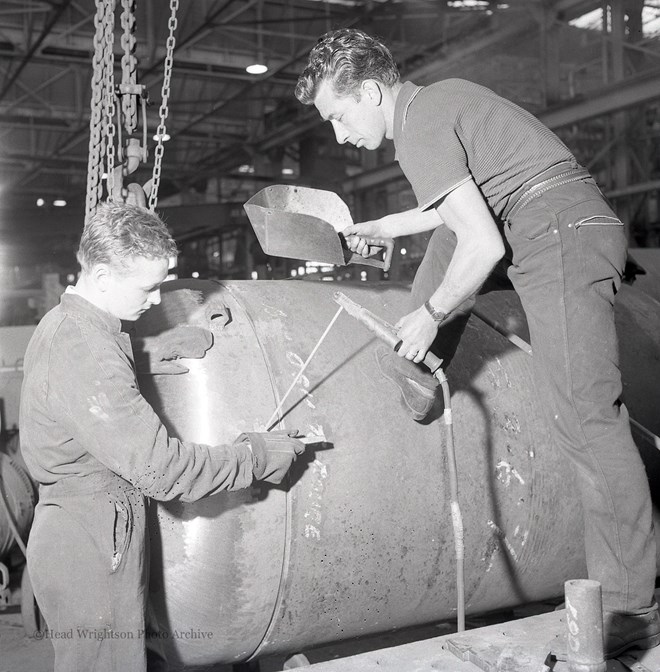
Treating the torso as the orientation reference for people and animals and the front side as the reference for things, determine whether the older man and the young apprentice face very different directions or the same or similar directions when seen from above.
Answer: very different directions

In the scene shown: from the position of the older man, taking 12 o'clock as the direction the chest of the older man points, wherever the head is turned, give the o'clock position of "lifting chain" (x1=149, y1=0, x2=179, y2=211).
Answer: The lifting chain is roughly at 1 o'clock from the older man.

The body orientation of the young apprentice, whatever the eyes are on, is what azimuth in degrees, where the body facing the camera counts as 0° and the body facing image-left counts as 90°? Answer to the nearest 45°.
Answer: approximately 270°

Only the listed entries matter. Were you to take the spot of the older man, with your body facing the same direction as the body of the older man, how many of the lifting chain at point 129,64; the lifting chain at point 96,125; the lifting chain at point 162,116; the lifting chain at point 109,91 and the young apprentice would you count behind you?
0

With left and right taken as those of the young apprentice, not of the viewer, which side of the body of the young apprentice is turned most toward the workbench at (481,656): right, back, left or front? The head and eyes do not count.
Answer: front

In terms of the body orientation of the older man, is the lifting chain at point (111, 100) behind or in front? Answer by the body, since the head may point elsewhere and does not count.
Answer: in front

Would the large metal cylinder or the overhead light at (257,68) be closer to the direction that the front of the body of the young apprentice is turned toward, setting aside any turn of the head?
the large metal cylinder

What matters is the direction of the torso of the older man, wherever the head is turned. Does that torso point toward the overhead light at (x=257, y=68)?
no

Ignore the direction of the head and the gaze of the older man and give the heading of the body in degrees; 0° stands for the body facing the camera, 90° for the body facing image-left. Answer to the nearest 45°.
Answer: approximately 90°

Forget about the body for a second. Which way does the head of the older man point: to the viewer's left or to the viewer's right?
to the viewer's left

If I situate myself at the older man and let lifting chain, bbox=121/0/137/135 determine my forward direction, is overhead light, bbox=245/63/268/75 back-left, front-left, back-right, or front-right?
front-right
